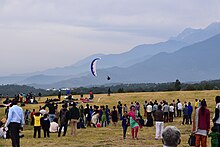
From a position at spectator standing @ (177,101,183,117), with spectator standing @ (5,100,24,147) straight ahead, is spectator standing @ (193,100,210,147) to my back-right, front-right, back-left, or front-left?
front-left

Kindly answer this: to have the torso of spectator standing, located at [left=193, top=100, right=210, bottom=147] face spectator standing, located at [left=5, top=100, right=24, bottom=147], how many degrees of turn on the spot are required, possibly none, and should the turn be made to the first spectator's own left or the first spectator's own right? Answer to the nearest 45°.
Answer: approximately 90° to the first spectator's own left

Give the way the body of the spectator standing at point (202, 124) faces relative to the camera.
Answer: away from the camera

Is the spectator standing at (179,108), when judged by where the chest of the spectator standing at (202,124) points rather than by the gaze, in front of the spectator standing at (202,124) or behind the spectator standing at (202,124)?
in front
